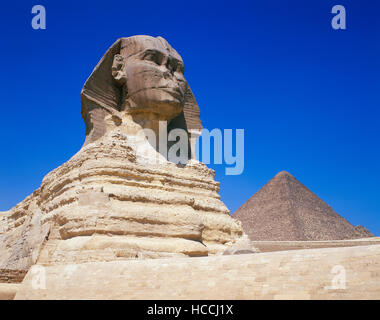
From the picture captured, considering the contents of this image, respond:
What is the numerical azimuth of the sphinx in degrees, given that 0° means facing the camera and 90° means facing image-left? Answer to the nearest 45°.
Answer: approximately 315°

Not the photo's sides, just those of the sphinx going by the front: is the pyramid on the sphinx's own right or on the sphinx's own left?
on the sphinx's own left
